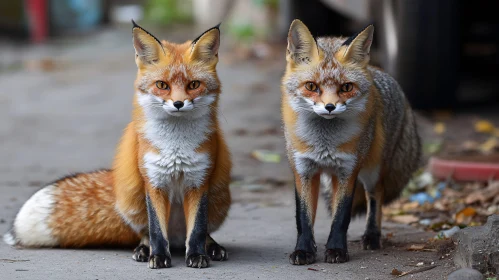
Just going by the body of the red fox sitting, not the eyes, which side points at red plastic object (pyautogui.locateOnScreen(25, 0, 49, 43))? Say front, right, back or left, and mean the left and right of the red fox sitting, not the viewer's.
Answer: back

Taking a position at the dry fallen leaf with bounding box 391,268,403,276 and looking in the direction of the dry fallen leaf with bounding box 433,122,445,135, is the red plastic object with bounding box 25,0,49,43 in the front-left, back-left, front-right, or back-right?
front-left

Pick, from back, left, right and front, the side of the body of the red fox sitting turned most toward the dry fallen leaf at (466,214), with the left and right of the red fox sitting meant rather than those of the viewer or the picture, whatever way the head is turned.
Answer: left

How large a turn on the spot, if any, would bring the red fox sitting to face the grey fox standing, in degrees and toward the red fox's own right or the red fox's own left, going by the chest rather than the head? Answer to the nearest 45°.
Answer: approximately 90° to the red fox's own left

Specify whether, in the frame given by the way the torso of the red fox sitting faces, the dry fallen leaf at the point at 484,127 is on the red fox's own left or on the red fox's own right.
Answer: on the red fox's own left

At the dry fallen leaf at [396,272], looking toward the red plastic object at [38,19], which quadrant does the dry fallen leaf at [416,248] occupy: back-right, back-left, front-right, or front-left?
front-right

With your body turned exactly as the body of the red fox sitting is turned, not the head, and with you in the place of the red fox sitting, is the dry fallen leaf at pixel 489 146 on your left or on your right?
on your left

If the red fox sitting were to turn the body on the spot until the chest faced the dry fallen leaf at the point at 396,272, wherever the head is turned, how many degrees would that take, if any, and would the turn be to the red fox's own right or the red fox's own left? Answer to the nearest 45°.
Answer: approximately 45° to the red fox's own left

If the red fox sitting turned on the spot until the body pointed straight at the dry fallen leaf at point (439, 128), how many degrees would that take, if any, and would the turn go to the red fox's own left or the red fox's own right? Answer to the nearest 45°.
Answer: approximately 135° to the red fox's own left

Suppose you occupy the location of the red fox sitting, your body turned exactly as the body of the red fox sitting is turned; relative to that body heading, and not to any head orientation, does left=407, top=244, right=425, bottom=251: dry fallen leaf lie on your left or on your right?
on your left

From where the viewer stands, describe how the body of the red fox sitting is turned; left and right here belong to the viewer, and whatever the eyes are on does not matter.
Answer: facing the viewer
